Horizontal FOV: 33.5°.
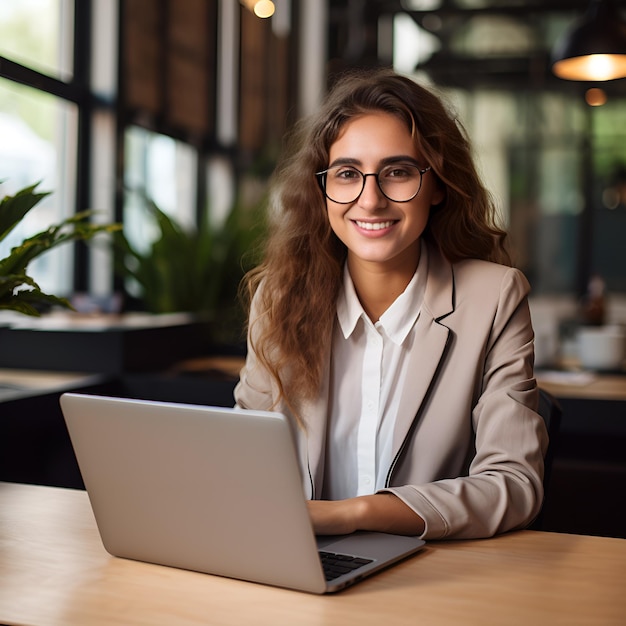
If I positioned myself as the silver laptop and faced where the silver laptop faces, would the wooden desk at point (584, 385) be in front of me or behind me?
in front

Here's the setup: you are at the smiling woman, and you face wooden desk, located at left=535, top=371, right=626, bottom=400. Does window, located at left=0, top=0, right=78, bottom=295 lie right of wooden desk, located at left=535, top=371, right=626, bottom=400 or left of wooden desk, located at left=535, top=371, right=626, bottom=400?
left

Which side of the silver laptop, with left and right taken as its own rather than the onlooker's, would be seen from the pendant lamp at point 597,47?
front

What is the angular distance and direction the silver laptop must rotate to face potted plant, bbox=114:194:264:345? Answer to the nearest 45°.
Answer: approximately 45° to its left

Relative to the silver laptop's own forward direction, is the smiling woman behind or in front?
in front

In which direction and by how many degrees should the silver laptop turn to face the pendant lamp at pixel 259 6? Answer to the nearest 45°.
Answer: approximately 45° to its left

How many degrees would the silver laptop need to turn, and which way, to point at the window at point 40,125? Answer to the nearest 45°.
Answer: approximately 45° to its left

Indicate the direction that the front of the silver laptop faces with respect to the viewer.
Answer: facing away from the viewer and to the right of the viewer

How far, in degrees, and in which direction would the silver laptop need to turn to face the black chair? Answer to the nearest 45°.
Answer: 0° — it already faces it
